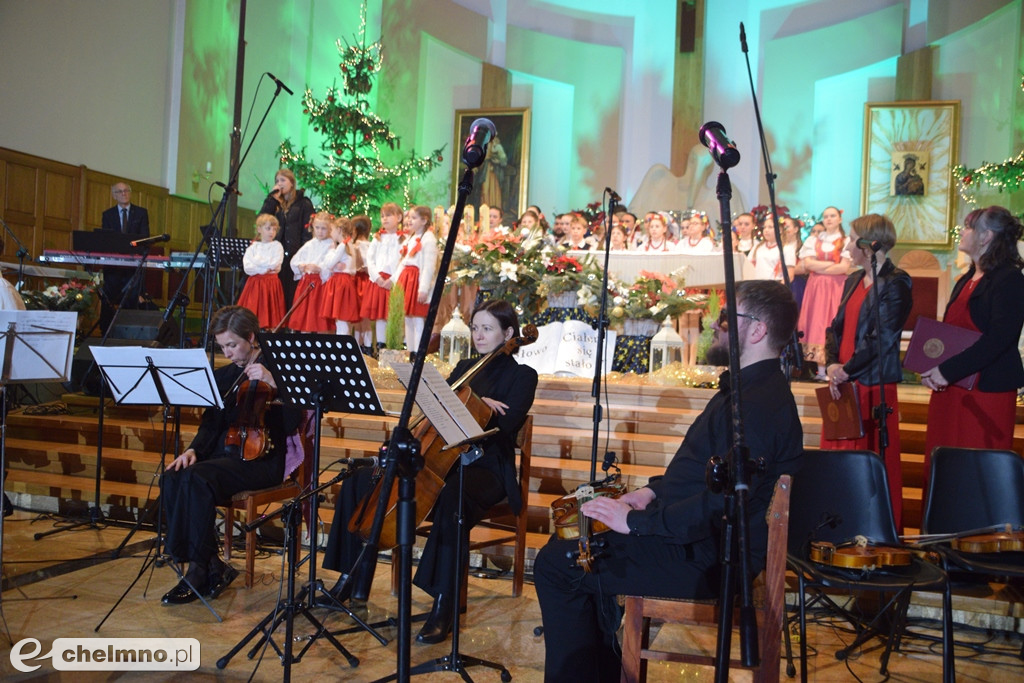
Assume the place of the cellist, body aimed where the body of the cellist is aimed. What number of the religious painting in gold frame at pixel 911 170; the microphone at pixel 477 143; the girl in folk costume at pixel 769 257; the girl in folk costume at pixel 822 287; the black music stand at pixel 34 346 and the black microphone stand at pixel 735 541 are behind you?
3

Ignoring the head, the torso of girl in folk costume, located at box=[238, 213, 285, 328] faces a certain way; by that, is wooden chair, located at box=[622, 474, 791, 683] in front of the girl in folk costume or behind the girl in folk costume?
in front

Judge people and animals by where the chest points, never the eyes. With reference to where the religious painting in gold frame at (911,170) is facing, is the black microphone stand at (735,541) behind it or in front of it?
in front

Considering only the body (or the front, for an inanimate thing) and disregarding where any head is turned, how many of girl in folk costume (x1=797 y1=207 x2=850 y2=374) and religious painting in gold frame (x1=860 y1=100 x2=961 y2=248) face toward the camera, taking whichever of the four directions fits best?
2

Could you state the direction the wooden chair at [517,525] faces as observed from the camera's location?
facing the viewer and to the left of the viewer

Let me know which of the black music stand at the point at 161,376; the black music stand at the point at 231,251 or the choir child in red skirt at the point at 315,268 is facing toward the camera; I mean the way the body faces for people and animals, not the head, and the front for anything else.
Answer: the choir child in red skirt

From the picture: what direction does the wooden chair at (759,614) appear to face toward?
to the viewer's left

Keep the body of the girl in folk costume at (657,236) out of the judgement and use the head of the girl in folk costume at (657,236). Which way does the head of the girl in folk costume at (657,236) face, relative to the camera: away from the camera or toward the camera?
toward the camera

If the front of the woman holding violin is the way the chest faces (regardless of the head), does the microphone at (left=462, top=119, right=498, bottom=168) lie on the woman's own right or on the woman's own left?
on the woman's own left

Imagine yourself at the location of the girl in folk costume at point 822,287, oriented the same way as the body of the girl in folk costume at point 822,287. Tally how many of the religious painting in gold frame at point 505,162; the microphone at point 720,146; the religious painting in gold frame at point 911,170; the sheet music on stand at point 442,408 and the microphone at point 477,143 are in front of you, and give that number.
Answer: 3

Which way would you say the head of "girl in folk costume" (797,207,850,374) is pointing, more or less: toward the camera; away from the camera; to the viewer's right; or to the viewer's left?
toward the camera

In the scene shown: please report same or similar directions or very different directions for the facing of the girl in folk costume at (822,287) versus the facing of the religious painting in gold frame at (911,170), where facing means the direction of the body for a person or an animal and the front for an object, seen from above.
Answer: same or similar directions

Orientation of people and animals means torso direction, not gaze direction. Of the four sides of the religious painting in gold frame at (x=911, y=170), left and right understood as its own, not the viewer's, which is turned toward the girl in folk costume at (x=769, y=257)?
front

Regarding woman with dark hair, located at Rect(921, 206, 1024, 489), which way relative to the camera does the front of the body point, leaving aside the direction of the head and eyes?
to the viewer's left

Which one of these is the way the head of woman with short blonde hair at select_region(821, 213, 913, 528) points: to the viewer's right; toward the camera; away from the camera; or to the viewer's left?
to the viewer's left

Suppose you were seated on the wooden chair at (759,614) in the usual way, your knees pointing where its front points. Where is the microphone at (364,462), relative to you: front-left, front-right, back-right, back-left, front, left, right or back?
front

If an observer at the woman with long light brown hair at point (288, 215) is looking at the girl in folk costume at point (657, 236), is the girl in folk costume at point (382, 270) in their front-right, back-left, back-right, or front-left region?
front-right

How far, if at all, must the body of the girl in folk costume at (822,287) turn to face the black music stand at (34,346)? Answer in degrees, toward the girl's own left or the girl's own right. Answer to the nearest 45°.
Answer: approximately 45° to the girl's own right

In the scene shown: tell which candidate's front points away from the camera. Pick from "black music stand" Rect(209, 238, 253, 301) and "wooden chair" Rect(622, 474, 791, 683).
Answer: the black music stand
